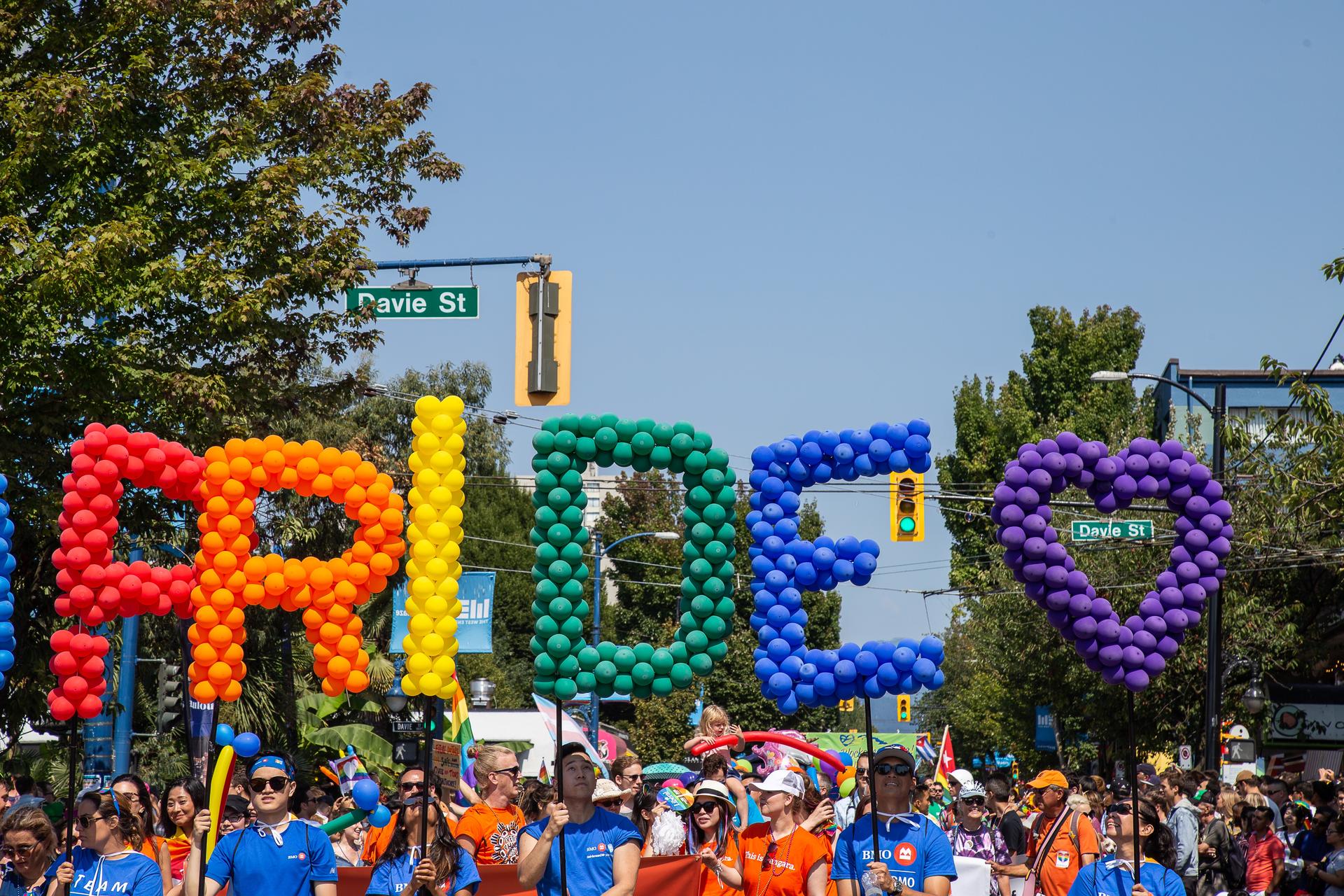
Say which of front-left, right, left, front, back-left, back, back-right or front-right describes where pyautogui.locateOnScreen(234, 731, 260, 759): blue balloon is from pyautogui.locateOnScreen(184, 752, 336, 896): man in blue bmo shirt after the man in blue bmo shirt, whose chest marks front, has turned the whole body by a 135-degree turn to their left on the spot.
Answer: front-left

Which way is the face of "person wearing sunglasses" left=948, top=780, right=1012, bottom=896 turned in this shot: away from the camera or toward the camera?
toward the camera

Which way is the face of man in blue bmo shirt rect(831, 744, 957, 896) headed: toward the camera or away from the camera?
toward the camera

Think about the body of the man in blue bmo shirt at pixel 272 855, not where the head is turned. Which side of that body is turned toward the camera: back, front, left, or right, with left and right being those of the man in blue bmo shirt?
front

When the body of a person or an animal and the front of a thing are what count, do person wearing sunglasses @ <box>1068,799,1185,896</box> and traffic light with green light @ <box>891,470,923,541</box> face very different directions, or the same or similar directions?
same or similar directions

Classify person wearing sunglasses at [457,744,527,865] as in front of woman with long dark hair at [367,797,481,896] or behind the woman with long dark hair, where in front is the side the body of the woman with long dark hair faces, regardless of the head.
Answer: behind

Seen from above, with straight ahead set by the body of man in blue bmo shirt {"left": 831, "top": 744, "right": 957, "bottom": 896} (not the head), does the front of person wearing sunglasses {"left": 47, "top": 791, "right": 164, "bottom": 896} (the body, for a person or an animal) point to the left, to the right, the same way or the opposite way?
the same way

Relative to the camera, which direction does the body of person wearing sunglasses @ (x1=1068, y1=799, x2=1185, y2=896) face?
toward the camera

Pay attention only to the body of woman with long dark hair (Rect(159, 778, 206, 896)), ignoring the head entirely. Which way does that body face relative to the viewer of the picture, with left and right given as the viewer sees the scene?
facing the viewer

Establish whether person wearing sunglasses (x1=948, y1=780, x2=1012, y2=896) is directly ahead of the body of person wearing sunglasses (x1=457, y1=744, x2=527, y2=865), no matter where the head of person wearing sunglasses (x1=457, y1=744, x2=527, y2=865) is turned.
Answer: no

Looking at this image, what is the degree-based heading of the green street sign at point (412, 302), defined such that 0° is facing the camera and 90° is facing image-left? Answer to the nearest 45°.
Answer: approximately 0°

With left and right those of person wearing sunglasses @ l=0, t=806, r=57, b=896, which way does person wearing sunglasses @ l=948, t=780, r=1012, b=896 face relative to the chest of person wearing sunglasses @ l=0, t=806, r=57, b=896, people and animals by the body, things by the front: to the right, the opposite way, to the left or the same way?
the same way

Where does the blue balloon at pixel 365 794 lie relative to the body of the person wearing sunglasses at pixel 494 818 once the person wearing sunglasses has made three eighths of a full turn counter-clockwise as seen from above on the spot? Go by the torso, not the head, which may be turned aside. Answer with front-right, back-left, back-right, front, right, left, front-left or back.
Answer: back-left

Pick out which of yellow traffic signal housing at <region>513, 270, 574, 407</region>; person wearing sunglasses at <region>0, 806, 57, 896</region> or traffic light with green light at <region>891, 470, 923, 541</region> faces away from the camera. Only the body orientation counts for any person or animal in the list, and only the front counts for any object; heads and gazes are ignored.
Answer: the yellow traffic signal housing

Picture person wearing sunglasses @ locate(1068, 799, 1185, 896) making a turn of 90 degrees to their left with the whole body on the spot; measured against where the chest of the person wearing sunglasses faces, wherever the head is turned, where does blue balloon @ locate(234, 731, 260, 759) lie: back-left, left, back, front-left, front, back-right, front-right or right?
back

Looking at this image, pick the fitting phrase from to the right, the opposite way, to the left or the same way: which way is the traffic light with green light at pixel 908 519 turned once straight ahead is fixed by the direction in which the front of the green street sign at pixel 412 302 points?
the same way

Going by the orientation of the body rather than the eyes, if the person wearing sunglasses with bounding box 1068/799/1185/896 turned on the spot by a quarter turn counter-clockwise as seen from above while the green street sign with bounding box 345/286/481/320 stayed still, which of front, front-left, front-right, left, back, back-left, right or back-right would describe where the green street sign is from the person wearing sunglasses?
back-left

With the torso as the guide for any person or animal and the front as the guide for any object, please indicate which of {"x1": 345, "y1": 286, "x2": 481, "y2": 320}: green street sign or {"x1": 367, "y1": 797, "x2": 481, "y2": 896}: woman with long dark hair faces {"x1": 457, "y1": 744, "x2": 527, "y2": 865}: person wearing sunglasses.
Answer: the green street sign

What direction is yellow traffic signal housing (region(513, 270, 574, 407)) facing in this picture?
away from the camera

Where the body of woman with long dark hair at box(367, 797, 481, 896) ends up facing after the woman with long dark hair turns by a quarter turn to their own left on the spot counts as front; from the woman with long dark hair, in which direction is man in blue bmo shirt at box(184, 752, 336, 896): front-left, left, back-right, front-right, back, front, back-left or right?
back

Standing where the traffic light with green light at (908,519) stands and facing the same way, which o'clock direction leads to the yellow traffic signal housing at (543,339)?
The yellow traffic signal housing is roughly at 1 o'clock from the traffic light with green light.

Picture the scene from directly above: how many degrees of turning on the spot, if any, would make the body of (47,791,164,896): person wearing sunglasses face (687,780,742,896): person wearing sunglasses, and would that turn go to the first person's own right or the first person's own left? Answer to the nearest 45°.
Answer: approximately 135° to the first person's own left
